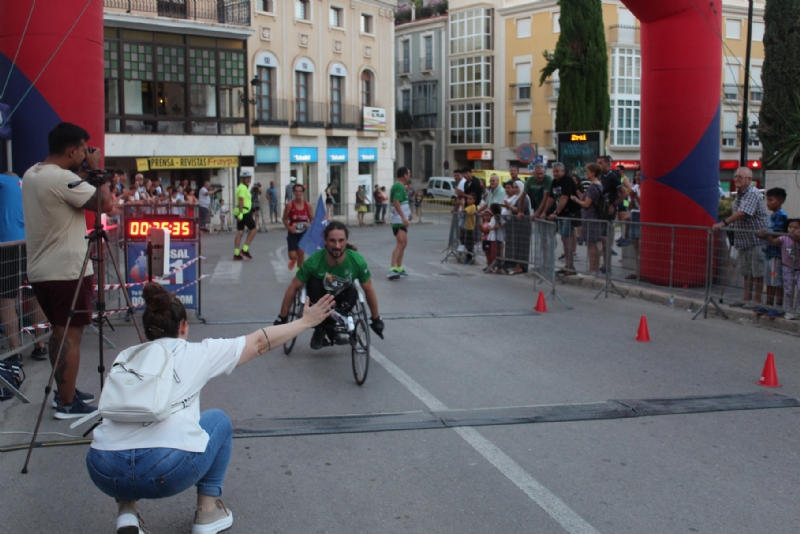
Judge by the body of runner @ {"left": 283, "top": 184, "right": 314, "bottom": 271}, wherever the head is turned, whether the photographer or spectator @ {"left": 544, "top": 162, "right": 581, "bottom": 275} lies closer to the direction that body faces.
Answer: the photographer

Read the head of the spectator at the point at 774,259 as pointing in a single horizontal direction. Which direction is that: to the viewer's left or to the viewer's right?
to the viewer's left

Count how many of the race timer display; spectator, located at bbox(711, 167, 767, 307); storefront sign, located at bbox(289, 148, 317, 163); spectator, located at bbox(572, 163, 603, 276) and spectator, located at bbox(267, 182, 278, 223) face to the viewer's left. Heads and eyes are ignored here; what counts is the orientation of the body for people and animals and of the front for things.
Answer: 2

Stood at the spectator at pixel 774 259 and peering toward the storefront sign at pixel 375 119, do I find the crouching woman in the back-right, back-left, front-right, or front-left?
back-left

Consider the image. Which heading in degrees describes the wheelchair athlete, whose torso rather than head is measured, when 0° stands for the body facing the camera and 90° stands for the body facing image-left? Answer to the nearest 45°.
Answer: approximately 0°

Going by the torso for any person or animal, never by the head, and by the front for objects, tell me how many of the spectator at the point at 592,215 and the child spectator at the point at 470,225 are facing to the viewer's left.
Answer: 2

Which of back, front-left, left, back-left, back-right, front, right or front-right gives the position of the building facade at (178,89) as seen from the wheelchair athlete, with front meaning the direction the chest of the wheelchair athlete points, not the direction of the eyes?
back

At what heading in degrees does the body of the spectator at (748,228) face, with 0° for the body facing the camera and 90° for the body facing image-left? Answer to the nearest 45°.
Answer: approximately 90°

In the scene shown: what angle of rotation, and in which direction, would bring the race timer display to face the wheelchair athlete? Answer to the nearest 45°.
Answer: approximately 45° to its left

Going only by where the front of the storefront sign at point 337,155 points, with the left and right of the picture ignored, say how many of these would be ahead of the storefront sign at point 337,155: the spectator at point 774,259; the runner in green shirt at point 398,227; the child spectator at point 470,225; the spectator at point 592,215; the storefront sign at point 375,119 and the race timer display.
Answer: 5

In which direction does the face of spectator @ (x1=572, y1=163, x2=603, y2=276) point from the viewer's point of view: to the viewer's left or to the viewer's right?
to the viewer's left

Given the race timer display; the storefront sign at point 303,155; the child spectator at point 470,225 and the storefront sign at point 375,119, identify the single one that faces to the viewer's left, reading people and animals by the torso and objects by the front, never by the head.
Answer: the child spectator
